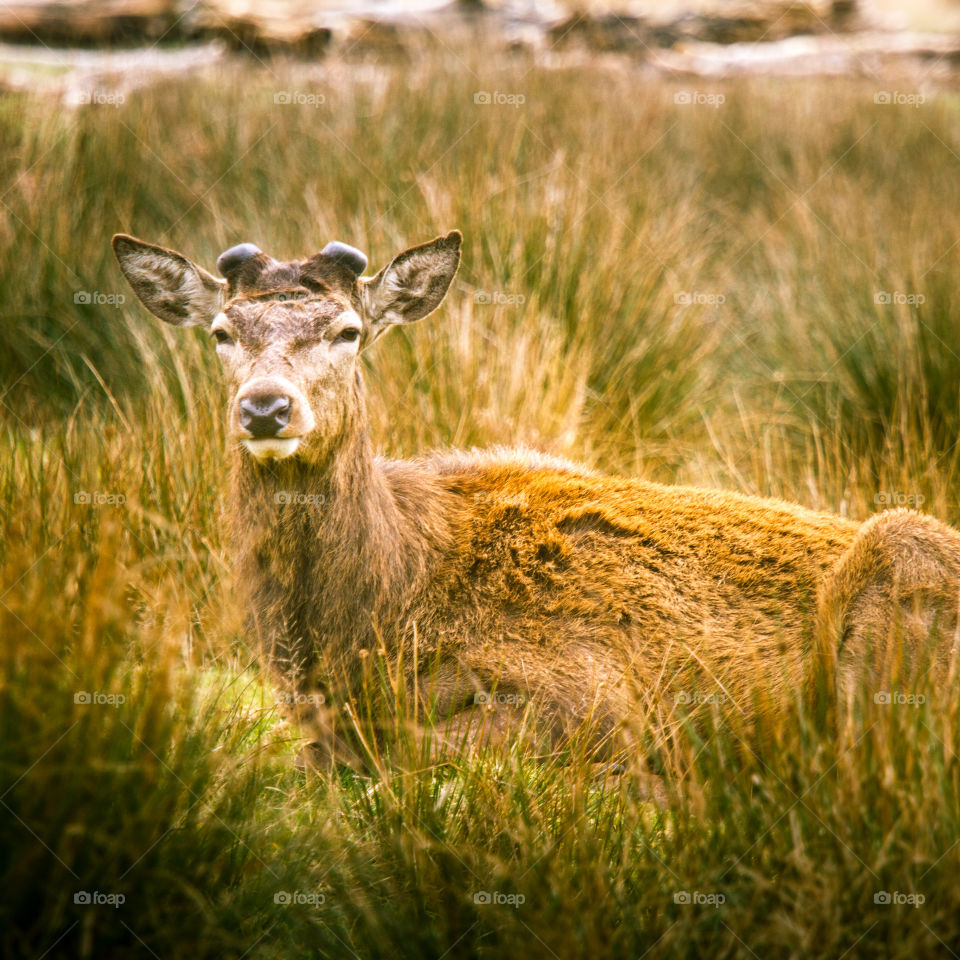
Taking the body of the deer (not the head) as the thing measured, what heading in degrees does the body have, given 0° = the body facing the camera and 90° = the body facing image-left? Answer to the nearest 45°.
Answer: approximately 90°
